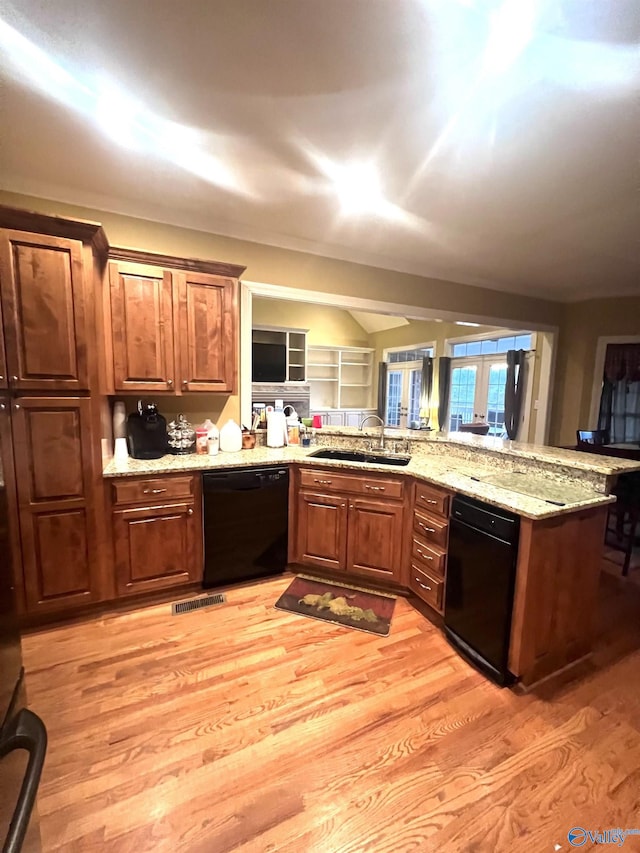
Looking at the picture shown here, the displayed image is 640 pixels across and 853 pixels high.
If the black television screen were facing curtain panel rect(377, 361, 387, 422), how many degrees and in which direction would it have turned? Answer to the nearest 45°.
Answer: approximately 135° to its left

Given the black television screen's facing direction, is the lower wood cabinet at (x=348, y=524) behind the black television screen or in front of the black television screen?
in front

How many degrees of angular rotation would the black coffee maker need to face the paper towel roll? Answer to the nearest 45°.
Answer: approximately 90° to its left

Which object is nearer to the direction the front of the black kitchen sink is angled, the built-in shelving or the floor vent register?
the floor vent register

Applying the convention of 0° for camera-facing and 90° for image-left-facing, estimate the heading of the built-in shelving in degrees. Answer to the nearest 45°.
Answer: approximately 0°

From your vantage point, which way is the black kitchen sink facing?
toward the camera

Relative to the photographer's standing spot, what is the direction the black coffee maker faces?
facing the viewer

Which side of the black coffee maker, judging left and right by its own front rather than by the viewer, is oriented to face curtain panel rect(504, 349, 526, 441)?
left

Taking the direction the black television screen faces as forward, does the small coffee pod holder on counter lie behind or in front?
in front

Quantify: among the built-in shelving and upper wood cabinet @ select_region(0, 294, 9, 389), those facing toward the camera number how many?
1

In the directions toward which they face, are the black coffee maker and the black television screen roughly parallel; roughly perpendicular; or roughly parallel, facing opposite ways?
roughly parallel

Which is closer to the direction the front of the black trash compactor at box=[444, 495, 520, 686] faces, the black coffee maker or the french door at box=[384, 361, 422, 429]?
the black coffee maker

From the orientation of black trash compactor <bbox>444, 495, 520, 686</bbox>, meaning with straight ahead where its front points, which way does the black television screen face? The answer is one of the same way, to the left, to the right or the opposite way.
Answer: to the left

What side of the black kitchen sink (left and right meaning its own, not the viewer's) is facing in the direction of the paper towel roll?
right

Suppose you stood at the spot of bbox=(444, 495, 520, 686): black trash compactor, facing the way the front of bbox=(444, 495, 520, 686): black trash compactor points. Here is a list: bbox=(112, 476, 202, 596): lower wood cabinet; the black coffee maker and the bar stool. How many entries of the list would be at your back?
1
